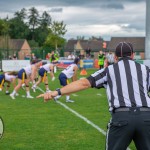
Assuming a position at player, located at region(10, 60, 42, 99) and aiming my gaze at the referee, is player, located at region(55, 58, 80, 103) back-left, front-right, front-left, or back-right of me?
front-left

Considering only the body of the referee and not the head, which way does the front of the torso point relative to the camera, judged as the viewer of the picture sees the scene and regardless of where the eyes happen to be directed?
away from the camera

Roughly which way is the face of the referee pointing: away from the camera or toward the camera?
away from the camera

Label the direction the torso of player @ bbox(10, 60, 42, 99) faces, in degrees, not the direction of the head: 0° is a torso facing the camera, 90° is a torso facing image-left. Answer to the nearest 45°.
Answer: approximately 270°

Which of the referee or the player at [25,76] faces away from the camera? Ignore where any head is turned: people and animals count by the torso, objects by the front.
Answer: the referee

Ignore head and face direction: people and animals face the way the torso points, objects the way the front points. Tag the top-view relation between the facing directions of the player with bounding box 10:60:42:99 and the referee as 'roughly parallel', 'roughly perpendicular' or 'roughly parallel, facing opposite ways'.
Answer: roughly perpendicular

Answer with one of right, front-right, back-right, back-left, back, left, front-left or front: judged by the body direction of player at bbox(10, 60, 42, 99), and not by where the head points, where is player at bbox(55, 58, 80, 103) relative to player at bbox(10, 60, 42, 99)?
front-right

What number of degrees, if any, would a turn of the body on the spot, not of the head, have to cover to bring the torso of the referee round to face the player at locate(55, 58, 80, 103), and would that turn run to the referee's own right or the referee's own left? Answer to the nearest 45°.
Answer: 0° — they already face them

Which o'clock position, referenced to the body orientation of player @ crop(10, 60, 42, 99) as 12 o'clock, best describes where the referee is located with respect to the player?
The referee is roughly at 3 o'clock from the player.

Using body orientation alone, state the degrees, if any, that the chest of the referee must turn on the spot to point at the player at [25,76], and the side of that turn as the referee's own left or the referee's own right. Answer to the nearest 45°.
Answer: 0° — they already face them

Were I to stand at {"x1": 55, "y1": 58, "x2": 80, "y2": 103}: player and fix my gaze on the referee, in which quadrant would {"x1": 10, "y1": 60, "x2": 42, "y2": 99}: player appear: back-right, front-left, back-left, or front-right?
back-right
